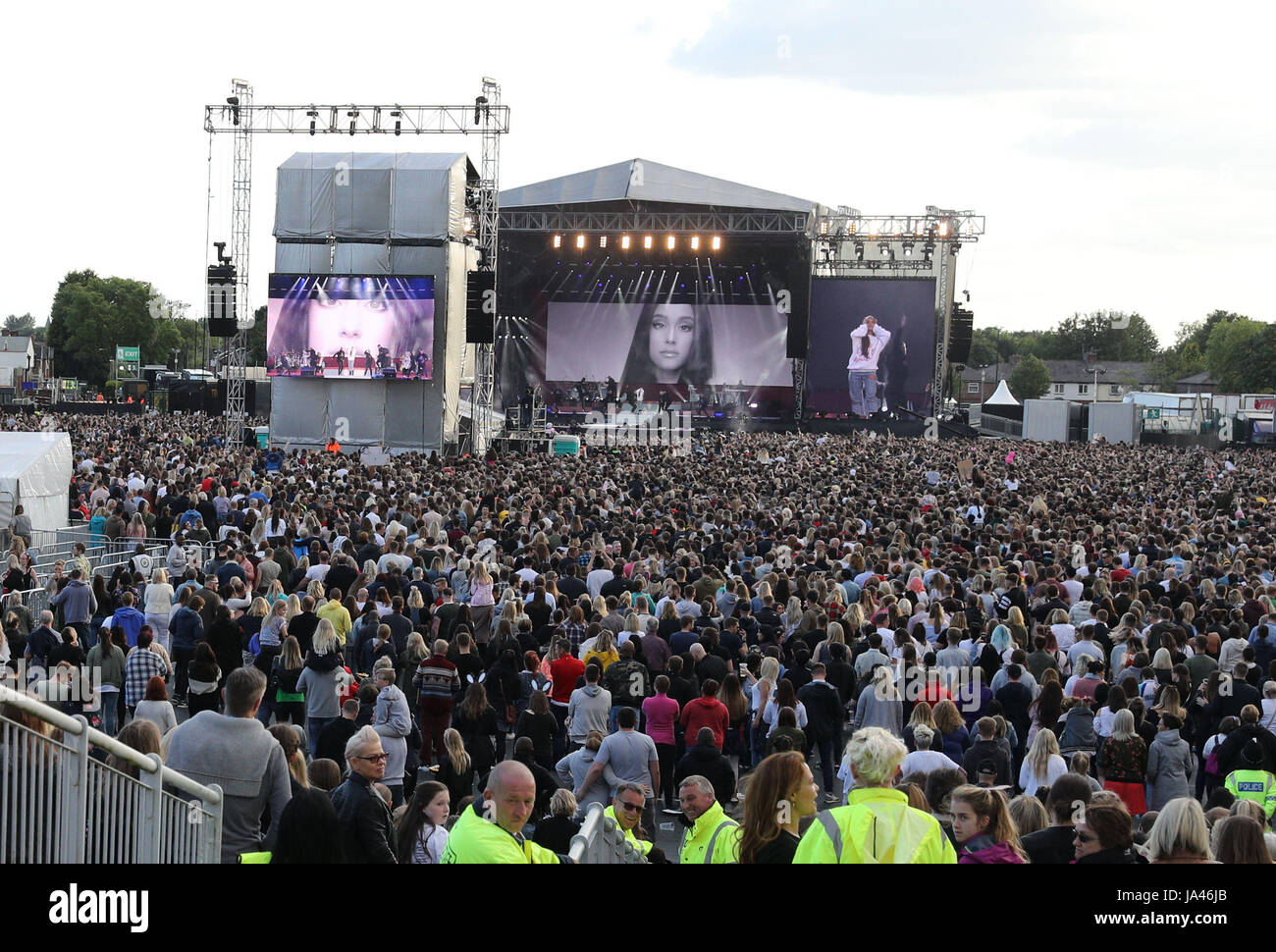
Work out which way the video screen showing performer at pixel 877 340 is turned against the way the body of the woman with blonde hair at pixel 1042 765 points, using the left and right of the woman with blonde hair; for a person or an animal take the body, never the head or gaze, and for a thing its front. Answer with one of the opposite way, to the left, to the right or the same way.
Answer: the opposite way

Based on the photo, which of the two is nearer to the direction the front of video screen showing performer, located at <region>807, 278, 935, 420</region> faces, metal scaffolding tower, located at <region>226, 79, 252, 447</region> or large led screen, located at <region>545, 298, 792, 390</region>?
the metal scaffolding tower

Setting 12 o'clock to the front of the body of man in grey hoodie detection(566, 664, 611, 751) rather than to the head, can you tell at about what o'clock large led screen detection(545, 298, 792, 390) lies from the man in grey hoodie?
The large led screen is roughly at 12 o'clock from the man in grey hoodie.

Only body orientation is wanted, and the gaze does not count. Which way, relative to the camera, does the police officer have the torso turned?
away from the camera

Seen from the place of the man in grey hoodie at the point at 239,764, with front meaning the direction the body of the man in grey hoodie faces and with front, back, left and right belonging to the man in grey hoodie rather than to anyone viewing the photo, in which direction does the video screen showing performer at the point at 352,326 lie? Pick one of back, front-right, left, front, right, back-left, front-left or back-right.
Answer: front

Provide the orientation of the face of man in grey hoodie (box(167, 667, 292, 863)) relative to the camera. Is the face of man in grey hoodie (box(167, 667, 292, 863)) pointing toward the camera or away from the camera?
away from the camera

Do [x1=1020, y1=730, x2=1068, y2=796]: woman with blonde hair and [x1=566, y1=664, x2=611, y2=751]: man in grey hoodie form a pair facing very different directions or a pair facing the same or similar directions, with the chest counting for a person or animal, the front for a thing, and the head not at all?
same or similar directions

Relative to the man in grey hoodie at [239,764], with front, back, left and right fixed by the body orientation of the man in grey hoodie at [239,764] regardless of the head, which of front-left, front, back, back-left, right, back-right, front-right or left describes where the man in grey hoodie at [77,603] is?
front

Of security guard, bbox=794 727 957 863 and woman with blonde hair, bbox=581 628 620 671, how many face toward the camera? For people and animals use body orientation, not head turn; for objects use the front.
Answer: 0

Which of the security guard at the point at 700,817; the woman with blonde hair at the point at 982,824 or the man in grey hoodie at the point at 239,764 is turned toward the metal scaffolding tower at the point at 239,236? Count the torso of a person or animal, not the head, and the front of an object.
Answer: the man in grey hoodie

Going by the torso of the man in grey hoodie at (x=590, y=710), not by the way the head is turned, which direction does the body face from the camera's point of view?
away from the camera

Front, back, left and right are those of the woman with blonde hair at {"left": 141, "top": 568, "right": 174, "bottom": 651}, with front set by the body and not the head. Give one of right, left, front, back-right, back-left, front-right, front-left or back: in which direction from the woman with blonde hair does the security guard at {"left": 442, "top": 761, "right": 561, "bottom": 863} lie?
back

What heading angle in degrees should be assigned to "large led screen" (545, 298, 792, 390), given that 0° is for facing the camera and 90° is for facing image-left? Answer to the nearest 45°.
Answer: approximately 0°

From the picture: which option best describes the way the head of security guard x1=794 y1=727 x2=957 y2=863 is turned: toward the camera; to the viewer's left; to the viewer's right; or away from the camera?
away from the camera

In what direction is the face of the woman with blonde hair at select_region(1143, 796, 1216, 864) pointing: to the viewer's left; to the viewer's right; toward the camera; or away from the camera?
away from the camera

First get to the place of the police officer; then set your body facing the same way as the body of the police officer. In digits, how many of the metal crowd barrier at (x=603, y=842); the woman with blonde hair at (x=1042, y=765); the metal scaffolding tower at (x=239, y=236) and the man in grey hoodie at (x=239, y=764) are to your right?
0

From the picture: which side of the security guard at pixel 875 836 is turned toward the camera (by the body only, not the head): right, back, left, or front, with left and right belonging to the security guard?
back
